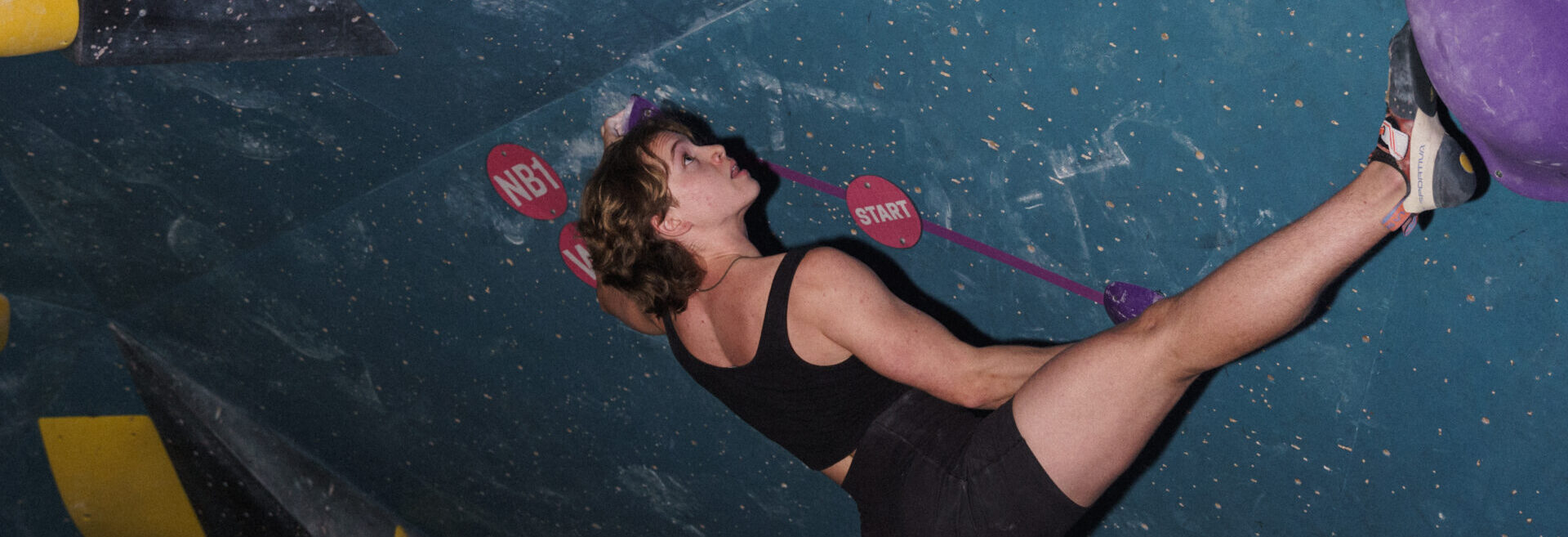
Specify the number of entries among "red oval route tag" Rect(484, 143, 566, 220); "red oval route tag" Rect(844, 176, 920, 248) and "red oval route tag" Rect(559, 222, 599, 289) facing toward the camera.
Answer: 3

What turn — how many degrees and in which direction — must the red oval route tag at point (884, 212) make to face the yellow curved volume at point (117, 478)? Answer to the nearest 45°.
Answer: approximately 90° to its right

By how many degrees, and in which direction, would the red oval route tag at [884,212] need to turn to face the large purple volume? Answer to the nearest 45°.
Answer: approximately 45° to its left

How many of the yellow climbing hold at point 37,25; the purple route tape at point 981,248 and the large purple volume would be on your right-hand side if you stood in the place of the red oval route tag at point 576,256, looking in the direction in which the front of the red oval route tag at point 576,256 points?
1

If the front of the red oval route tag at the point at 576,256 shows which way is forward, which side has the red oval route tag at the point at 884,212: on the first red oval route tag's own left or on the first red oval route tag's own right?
on the first red oval route tag's own left

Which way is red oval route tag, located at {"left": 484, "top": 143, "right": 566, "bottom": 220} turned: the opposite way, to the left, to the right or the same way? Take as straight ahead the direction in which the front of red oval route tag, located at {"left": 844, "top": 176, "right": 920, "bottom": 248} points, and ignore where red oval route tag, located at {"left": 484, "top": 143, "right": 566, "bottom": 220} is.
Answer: the same way

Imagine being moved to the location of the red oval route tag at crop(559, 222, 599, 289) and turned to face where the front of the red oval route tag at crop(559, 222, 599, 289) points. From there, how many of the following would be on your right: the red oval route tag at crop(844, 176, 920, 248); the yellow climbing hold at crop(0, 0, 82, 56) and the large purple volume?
1

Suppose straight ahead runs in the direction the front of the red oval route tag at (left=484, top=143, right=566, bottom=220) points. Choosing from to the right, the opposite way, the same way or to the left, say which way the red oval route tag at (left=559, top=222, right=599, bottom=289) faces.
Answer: the same way

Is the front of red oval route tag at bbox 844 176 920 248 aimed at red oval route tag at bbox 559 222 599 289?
no

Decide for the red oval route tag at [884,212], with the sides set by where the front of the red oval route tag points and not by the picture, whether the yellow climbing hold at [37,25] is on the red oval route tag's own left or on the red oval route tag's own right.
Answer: on the red oval route tag's own right

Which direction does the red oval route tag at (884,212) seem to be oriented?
toward the camera

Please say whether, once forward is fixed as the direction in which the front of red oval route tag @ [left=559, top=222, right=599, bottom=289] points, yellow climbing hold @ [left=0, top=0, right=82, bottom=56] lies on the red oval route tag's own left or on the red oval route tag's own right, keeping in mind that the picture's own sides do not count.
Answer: on the red oval route tag's own right

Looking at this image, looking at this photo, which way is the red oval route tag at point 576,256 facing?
toward the camera

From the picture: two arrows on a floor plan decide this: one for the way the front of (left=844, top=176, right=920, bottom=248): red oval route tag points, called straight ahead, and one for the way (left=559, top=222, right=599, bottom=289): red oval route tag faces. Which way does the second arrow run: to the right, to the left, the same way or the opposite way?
the same way

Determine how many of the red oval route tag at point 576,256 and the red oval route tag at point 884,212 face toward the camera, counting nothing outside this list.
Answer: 2

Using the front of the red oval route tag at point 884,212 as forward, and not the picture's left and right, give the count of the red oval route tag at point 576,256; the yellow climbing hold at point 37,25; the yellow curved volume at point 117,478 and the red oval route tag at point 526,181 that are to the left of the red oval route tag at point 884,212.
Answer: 0

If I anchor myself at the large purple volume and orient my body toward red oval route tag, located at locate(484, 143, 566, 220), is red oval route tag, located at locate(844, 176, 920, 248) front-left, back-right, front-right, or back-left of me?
front-right

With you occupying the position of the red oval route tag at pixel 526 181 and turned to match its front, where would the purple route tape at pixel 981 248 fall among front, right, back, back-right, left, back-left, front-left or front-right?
front-left
